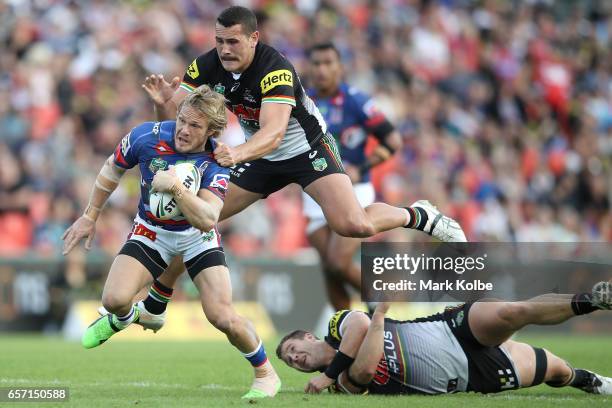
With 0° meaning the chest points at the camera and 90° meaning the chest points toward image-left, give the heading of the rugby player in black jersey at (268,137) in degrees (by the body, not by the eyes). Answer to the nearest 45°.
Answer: approximately 45°
